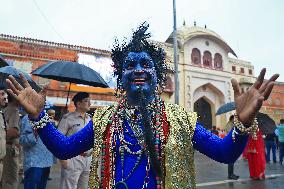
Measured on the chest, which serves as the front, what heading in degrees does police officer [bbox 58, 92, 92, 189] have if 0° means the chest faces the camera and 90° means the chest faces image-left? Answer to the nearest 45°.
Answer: approximately 315°

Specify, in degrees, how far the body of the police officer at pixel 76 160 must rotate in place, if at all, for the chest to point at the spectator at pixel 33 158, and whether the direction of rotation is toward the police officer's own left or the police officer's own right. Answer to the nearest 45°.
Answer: approximately 135° to the police officer's own right

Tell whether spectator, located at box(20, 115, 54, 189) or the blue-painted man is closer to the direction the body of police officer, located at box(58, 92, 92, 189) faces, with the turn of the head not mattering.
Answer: the blue-painted man

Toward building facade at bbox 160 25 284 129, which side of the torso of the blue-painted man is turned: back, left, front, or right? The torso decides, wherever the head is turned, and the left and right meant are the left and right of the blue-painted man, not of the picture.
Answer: back

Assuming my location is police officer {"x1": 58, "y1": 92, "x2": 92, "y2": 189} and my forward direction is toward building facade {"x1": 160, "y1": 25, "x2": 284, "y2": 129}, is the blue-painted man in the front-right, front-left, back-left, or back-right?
back-right

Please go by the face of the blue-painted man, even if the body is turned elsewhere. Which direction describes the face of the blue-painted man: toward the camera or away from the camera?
toward the camera

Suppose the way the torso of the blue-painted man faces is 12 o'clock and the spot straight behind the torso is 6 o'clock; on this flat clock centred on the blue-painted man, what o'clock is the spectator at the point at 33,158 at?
The spectator is roughly at 5 o'clock from the blue-painted man.

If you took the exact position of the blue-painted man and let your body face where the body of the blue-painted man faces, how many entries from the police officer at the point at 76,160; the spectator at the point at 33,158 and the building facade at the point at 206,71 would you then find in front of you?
0

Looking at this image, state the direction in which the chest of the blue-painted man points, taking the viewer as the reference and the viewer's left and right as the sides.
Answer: facing the viewer

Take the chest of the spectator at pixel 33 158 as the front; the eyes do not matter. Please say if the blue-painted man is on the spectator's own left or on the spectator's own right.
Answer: on the spectator's own left
